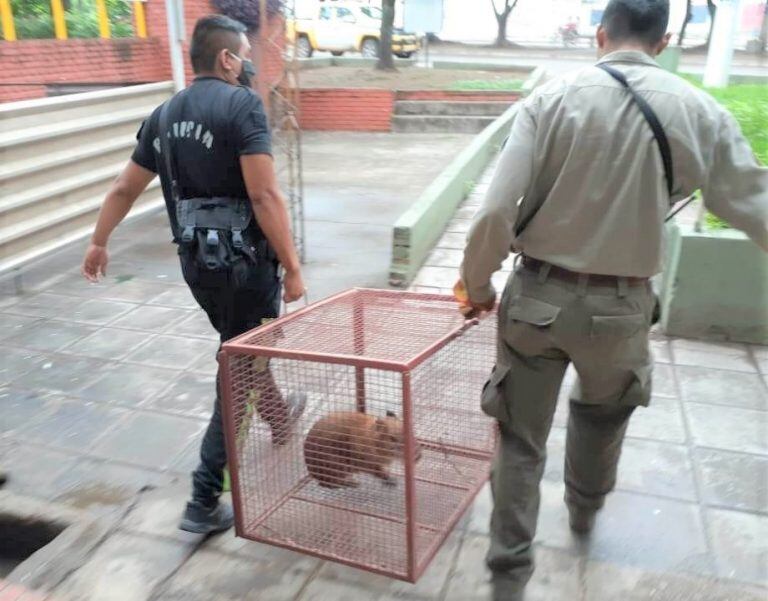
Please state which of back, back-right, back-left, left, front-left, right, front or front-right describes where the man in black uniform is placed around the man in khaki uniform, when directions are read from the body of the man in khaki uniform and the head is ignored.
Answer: left

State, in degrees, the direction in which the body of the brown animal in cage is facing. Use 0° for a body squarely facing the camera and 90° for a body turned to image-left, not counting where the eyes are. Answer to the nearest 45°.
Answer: approximately 270°

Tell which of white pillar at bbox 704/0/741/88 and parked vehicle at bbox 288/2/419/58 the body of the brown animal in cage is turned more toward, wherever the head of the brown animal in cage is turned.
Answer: the white pillar

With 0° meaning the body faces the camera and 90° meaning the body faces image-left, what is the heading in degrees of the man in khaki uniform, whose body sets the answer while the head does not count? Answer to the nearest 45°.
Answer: approximately 180°

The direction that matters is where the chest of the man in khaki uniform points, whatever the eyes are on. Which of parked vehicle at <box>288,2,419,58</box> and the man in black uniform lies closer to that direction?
the parked vehicle

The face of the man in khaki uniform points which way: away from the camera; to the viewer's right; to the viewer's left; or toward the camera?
away from the camera

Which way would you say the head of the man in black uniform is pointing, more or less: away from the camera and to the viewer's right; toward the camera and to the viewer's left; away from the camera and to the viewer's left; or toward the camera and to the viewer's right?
away from the camera and to the viewer's right

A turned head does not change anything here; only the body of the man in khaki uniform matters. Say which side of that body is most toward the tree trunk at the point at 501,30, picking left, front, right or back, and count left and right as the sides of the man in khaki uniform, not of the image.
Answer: front

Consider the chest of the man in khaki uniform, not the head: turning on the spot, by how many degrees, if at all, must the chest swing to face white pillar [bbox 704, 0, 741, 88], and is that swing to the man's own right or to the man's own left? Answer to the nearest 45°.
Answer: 0° — they already face it

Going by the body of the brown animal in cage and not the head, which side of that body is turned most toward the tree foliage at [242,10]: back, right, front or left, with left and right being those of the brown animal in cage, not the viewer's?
left
